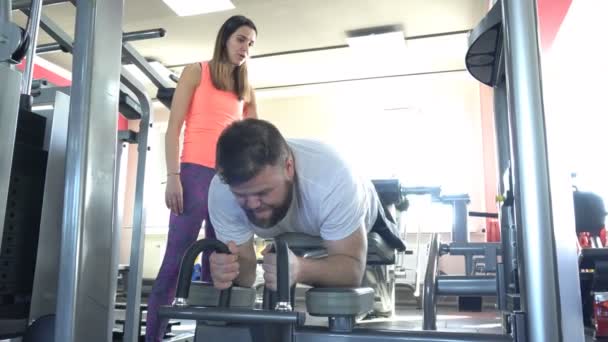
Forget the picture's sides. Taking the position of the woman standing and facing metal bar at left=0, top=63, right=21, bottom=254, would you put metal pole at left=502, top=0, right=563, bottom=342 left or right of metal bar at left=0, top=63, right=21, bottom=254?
left

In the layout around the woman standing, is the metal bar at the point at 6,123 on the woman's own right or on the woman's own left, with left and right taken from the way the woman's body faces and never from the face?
on the woman's own right

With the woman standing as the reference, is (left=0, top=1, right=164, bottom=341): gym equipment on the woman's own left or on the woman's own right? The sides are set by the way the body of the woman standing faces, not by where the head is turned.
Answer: on the woman's own right

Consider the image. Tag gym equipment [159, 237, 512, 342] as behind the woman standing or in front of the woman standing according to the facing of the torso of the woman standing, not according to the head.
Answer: in front

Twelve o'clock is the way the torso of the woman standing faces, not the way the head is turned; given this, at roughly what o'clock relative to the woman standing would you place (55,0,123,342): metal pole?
The metal pole is roughly at 2 o'clock from the woman standing.

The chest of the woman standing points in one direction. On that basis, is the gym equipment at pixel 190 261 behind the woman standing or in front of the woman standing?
in front

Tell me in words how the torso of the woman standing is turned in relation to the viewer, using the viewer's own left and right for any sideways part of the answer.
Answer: facing the viewer and to the right of the viewer

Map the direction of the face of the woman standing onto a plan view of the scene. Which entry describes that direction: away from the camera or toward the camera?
toward the camera
